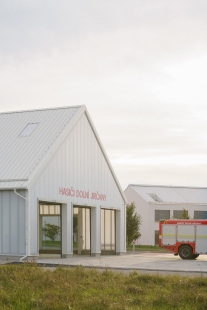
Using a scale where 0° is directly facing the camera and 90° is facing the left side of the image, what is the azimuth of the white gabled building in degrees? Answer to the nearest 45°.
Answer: approximately 315°

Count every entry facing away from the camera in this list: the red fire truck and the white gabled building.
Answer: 0

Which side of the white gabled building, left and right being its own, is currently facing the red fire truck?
left
